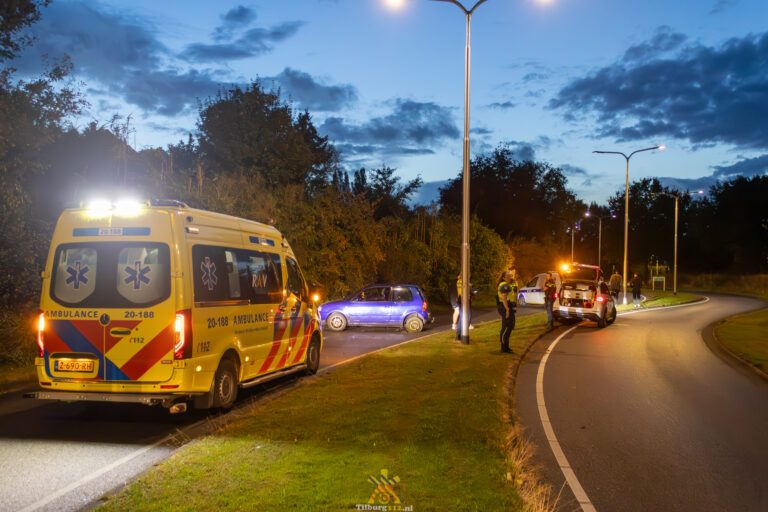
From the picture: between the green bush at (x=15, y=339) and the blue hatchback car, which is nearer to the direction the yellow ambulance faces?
the blue hatchback car

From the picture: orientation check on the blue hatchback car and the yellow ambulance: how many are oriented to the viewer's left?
1

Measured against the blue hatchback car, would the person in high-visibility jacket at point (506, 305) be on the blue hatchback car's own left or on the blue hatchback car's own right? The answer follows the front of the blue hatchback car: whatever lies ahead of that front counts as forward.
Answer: on the blue hatchback car's own left

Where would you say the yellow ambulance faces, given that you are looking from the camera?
facing away from the viewer and to the right of the viewer

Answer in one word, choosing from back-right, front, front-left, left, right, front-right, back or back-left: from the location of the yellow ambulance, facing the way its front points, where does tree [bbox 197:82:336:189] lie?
front-left

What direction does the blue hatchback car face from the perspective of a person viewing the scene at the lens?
facing to the left of the viewer

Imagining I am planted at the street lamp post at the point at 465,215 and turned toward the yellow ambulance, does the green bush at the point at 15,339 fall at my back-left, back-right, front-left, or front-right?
front-right

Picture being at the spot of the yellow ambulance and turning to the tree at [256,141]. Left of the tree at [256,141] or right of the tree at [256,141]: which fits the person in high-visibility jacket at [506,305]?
right

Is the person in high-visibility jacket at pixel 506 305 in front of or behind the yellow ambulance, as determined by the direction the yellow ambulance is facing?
in front

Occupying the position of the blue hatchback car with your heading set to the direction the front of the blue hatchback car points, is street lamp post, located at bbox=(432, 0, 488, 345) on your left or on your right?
on your left

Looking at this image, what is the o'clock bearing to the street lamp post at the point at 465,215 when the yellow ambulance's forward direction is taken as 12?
The street lamp post is roughly at 12 o'clock from the yellow ambulance.
